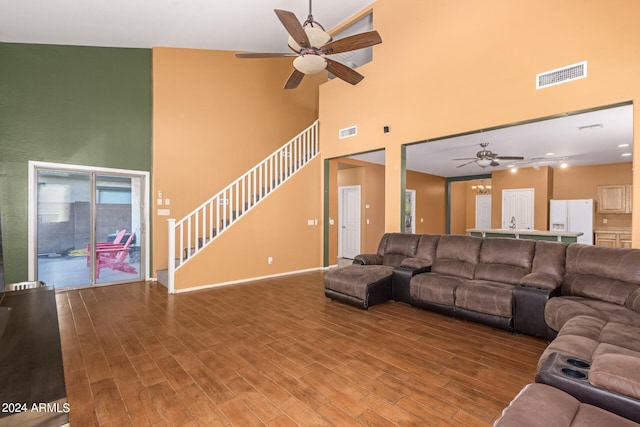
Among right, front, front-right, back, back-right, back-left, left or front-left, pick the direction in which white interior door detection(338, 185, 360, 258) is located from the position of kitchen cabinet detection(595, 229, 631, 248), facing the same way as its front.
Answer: front-right

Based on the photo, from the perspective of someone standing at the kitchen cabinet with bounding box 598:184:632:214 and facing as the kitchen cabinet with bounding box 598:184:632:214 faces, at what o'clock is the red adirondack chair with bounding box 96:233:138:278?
The red adirondack chair is roughly at 1 o'clock from the kitchen cabinet.

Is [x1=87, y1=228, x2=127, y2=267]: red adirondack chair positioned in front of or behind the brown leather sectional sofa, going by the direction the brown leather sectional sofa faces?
in front

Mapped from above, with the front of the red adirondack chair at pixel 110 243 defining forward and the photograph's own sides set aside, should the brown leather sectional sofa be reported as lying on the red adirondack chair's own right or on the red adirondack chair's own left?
on the red adirondack chair's own left

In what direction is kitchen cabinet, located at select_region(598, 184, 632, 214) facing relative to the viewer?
toward the camera

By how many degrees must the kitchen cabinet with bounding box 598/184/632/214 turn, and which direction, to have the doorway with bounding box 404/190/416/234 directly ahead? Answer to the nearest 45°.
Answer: approximately 90° to its right

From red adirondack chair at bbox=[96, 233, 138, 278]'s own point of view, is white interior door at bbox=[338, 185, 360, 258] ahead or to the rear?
to the rear

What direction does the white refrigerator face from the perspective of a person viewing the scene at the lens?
facing the viewer

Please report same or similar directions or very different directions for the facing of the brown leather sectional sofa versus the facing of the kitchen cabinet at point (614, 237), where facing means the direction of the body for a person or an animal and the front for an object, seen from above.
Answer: same or similar directions

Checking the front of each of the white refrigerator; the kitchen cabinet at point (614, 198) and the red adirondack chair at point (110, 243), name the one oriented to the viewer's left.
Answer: the red adirondack chair

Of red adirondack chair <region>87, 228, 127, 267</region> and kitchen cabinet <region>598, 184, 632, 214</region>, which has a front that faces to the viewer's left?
the red adirondack chair

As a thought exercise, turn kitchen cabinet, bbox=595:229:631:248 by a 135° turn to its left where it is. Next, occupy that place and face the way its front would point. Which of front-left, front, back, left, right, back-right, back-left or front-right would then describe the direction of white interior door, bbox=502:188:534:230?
back-left

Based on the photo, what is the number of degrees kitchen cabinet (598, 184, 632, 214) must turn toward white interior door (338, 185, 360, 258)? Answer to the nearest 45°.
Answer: approximately 45° to its right

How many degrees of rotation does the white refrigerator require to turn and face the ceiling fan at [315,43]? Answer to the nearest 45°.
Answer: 0° — it already faces it

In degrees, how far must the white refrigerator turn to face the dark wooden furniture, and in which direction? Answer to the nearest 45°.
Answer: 0° — it already faces it

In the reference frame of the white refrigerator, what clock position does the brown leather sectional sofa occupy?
The brown leather sectional sofa is roughly at 12 o'clock from the white refrigerator.

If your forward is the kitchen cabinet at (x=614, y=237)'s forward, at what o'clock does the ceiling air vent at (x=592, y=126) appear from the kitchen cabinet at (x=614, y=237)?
The ceiling air vent is roughly at 12 o'clock from the kitchen cabinet.

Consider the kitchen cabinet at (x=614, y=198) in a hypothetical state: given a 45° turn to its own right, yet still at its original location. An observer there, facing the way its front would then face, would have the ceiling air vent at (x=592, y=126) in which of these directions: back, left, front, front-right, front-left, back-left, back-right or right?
front-left

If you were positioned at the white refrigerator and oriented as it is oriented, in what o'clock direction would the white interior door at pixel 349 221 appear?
The white interior door is roughly at 2 o'clock from the white refrigerator.
